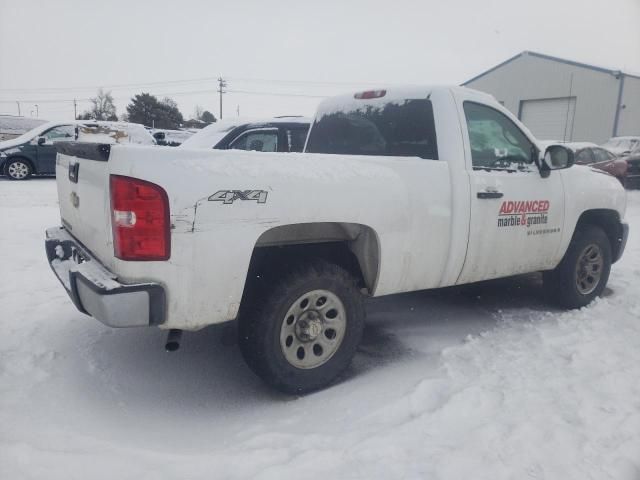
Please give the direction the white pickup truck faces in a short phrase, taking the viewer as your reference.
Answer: facing away from the viewer and to the right of the viewer

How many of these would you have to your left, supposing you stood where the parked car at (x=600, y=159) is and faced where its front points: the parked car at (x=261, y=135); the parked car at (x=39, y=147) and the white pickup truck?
0

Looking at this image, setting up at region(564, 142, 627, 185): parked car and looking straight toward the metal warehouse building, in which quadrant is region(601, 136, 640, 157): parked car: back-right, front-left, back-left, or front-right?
front-right

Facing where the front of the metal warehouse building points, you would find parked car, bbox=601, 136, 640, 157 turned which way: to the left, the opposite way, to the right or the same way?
the same way

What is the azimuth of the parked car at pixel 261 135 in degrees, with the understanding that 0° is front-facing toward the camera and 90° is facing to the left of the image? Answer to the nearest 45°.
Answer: approximately 45°

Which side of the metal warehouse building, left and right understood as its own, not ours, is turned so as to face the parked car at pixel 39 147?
front

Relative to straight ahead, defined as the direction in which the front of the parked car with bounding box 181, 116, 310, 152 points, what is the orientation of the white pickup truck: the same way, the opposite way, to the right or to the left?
the opposite way

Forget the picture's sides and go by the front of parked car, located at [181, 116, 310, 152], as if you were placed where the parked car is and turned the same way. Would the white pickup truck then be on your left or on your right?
on your left

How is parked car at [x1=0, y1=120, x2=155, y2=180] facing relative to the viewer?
to the viewer's left

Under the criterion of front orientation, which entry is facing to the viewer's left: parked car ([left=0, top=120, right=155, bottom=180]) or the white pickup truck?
the parked car

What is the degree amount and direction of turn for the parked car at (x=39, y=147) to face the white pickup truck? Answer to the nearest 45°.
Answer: approximately 90° to its left

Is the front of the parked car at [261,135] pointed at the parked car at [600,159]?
no

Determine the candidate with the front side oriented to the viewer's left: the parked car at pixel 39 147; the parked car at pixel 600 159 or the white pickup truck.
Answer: the parked car at pixel 39 147

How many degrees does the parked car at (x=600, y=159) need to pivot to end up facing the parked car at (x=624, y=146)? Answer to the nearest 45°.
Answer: approximately 135° to its left

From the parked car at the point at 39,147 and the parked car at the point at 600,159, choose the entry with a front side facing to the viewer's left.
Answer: the parked car at the point at 39,147

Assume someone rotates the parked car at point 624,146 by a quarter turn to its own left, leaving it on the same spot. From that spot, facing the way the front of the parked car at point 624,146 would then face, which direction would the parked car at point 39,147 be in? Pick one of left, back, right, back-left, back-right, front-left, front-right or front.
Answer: right

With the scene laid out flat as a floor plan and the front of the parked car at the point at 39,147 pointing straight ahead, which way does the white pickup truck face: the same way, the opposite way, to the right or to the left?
the opposite way

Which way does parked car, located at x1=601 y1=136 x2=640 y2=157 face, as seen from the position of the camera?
facing the viewer and to the left of the viewer
